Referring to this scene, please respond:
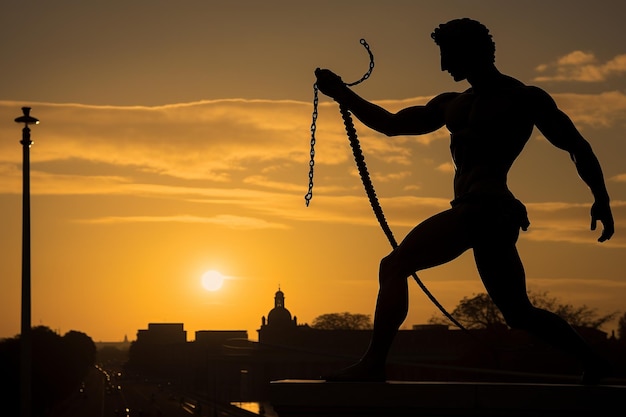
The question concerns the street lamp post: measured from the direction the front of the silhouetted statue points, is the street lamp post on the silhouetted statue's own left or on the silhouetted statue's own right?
on the silhouetted statue's own right

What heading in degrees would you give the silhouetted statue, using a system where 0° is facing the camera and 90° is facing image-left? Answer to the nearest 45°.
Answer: approximately 90°
